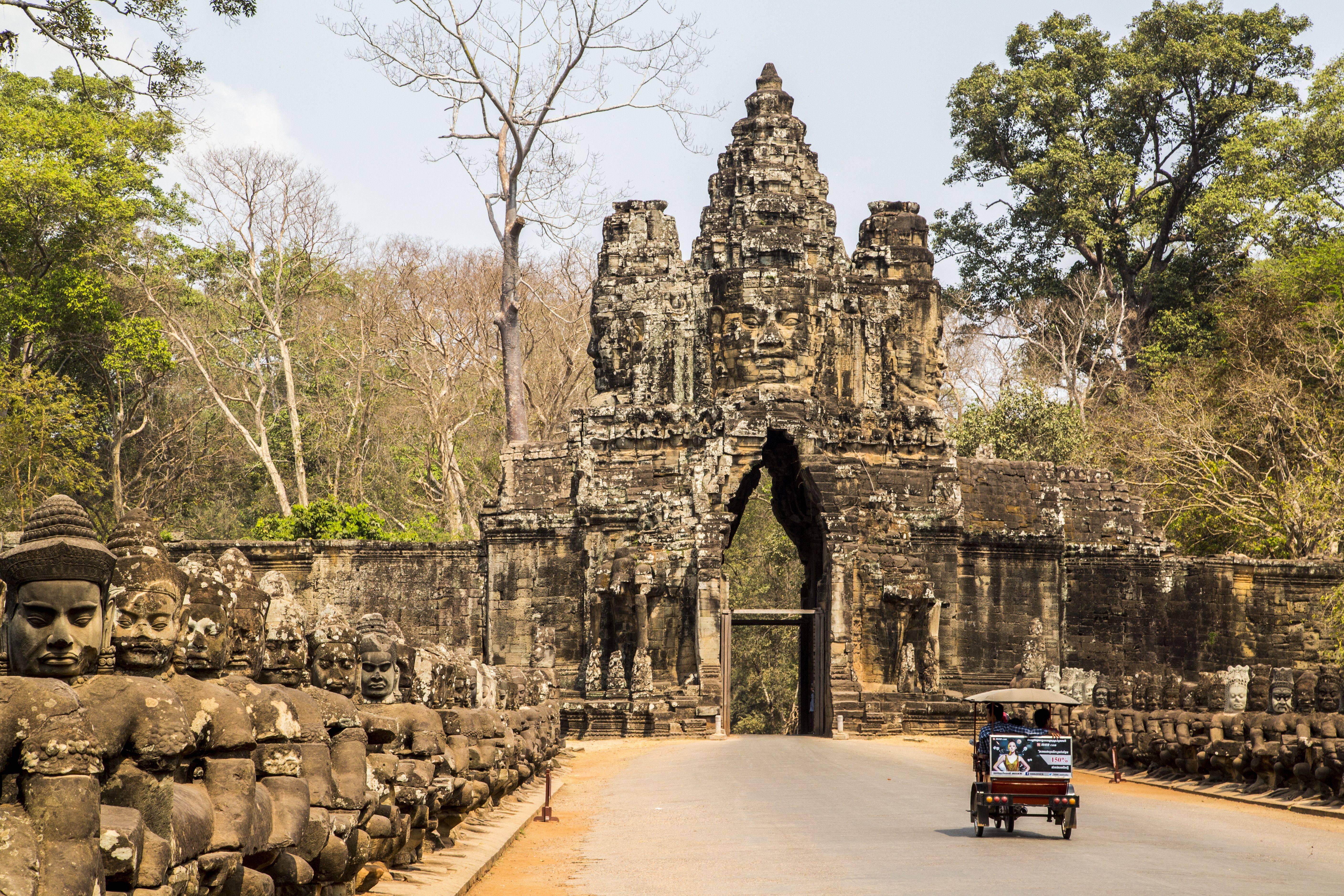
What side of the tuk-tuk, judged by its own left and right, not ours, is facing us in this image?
back

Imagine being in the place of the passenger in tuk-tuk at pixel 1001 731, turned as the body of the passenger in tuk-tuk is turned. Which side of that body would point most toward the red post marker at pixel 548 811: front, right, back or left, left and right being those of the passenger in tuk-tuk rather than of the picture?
left

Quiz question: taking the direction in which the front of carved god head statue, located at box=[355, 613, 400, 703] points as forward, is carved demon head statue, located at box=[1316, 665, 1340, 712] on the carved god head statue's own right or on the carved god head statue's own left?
on the carved god head statue's own left

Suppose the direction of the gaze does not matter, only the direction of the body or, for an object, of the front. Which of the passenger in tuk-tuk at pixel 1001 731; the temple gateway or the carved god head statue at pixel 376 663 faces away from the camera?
the passenger in tuk-tuk

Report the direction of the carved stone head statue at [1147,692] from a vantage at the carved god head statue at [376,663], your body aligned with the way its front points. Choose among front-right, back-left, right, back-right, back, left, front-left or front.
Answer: back-left

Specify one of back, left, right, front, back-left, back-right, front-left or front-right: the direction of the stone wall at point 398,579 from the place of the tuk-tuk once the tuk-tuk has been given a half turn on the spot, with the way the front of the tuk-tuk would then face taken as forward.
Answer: back-right

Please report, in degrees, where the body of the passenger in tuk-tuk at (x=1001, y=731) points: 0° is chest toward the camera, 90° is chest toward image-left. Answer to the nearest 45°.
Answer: approximately 180°

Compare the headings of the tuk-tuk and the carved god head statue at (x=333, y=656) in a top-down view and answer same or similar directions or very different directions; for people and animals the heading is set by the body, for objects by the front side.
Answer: very different directions

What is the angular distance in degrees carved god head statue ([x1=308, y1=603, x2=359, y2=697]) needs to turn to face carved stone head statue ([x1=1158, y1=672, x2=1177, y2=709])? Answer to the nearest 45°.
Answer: approximately 135° to its left
